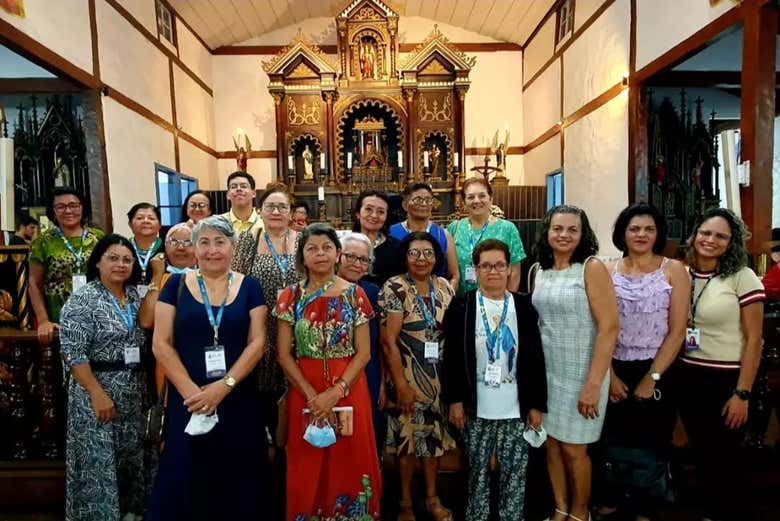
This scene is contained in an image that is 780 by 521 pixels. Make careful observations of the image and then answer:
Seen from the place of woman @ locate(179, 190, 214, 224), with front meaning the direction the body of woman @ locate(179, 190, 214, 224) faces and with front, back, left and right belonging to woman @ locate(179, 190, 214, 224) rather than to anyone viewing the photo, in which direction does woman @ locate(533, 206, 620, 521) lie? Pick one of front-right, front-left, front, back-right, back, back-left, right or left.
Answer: front-left

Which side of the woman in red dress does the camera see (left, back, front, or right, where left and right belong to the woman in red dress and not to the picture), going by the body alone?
front

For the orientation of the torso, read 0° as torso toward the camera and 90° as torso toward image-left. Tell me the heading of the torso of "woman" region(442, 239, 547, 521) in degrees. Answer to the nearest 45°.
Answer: approximately 0°

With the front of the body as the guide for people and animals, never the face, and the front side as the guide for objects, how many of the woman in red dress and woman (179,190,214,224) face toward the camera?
2

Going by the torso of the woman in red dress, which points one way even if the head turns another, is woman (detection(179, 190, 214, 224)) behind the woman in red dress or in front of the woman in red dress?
behind

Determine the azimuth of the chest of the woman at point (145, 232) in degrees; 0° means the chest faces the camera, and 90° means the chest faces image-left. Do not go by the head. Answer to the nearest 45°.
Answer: approximately 0°

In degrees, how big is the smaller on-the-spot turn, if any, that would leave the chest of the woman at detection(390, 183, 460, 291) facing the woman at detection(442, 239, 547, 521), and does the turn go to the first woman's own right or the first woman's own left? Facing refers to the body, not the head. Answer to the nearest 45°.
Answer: approximately 45° to the first woman's own left

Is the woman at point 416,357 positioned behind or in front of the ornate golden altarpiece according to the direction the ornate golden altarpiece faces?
in front

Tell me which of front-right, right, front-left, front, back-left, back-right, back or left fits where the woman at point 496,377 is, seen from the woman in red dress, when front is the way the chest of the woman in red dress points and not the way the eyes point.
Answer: left

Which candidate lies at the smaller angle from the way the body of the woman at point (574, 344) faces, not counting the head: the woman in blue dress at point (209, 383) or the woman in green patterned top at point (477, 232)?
the woman in blue dress

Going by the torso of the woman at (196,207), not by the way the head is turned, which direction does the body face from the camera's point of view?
toward the camera

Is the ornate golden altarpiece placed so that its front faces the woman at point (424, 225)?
yes

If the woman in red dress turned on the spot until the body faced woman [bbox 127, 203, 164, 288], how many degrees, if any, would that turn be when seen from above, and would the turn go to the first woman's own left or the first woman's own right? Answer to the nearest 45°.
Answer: approximately 135° to the first woman's own right
